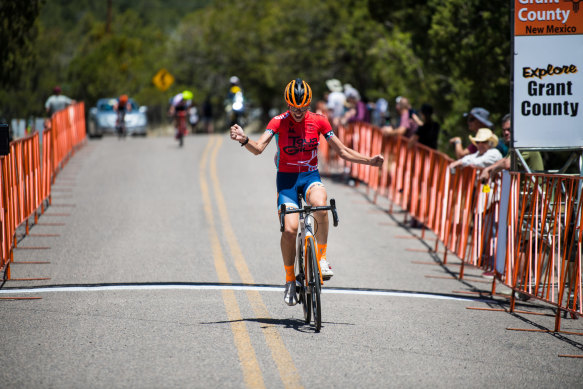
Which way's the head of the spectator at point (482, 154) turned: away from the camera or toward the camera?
toward the camera

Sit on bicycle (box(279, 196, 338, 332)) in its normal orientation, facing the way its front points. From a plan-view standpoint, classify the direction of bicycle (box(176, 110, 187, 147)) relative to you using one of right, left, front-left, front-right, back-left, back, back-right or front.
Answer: back

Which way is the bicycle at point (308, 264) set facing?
toward the camera

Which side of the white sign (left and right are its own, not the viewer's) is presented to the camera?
front

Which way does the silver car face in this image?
toward the camera

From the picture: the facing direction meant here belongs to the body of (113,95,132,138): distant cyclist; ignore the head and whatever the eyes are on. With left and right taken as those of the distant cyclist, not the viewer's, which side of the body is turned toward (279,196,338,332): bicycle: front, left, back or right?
front

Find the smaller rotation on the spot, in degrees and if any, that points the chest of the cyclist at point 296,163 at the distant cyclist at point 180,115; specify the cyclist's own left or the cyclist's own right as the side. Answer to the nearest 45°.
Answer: approximately 180°

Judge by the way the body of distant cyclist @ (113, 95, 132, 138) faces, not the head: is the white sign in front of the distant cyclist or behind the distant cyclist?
in front

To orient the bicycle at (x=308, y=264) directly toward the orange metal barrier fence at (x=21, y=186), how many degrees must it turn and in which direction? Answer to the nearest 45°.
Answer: approximately 135° to its right

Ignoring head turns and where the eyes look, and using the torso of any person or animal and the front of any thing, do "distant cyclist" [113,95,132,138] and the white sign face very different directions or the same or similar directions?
same or similar directions

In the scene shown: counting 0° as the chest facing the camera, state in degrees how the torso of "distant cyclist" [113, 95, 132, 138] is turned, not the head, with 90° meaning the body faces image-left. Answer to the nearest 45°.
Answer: approximately 0°

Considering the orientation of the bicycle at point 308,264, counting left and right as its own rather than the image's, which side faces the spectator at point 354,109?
back

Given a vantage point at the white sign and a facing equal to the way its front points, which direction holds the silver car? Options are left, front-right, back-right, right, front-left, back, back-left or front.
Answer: back-right

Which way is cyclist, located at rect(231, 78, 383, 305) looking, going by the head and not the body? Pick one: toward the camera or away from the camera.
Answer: toward the camera

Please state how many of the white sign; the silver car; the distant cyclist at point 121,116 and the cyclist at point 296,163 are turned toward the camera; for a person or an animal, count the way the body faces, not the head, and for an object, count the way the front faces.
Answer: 4

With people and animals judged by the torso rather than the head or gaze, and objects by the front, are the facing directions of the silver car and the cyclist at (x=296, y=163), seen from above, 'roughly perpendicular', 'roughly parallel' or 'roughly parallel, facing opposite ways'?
roughly parallel
